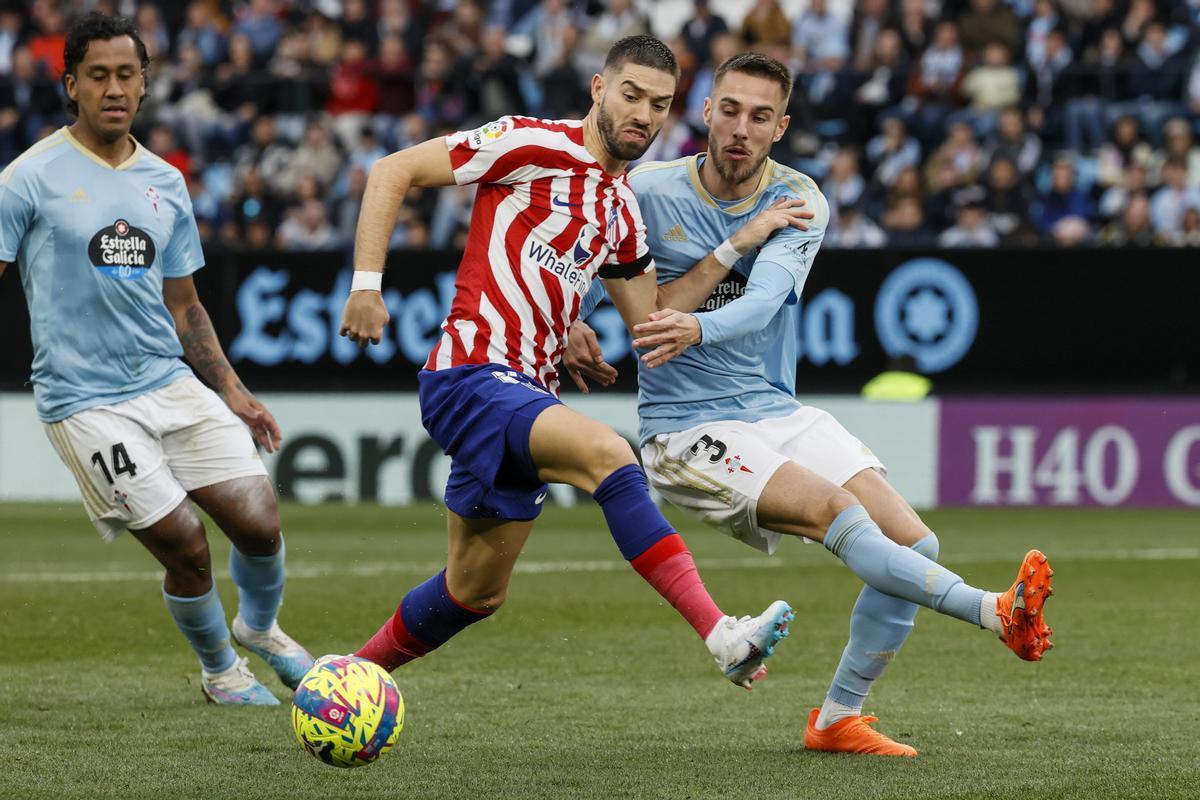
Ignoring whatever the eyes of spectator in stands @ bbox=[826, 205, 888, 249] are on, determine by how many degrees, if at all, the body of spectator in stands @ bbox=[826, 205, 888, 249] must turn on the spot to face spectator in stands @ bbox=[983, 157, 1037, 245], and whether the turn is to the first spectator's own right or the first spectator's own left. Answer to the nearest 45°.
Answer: approximately 90° to the first spectator's own left

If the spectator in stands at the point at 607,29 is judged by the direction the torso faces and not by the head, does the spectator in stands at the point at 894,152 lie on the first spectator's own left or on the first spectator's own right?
on the first spectator's own left

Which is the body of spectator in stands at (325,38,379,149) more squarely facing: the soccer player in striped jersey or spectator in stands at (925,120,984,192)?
the soccer player in striped jersey

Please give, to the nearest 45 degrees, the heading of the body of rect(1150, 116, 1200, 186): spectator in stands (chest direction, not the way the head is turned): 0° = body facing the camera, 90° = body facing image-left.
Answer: approximately 0°

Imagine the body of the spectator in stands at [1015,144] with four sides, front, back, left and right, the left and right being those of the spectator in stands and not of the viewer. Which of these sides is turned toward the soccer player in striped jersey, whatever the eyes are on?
front

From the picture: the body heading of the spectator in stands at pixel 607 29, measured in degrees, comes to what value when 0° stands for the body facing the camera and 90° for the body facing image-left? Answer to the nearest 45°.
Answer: approximately 0°

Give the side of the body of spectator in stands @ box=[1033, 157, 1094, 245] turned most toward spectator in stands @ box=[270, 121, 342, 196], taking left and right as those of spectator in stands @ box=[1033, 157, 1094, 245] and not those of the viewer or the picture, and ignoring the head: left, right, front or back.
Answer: right

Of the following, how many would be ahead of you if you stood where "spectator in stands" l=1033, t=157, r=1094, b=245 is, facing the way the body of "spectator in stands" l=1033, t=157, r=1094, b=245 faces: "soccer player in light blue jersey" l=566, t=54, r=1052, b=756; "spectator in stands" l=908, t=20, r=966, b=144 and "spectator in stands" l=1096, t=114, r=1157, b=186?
1

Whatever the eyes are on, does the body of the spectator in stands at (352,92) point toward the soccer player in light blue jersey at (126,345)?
yes

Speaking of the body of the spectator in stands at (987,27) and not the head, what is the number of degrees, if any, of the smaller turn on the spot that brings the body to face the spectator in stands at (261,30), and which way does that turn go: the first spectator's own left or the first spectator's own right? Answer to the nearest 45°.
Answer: approximately 90° to the first spectator's own right
